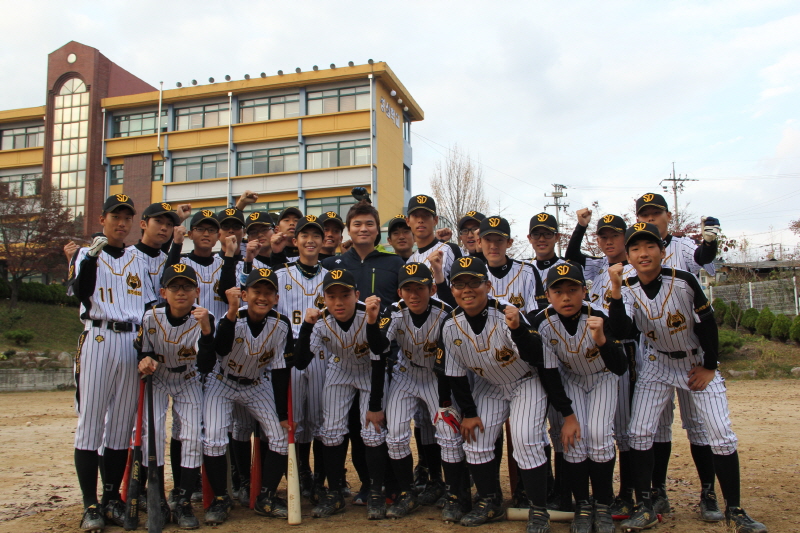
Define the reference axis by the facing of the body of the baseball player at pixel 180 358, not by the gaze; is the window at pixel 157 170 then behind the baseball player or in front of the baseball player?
behind

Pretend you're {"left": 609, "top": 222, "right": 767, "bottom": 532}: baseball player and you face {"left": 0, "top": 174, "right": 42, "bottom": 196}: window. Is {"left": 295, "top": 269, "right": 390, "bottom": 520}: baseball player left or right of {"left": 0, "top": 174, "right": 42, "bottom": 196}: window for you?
left

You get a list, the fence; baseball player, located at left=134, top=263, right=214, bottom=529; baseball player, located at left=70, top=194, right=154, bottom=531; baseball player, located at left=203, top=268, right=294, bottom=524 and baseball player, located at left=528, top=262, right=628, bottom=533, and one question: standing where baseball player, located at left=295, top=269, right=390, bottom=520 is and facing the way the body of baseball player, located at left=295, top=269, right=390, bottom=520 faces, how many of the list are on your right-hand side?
3

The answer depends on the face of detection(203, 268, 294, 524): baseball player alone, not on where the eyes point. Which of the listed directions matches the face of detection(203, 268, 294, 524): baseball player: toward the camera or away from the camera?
toward the camera

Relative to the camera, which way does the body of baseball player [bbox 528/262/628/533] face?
toward the camera

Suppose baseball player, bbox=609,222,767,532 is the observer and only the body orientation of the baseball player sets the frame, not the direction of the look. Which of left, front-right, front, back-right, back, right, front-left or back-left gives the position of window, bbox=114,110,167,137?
back-right

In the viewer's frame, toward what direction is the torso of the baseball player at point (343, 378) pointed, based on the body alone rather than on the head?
toward the camera

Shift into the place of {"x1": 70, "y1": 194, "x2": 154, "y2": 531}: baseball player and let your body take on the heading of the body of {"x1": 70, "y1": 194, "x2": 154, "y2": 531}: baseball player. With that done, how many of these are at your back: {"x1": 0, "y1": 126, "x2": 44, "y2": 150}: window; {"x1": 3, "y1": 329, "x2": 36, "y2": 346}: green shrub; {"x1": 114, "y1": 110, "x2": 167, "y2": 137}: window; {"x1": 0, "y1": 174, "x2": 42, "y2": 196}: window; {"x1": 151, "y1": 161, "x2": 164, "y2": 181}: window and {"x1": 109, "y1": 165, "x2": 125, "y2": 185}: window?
6

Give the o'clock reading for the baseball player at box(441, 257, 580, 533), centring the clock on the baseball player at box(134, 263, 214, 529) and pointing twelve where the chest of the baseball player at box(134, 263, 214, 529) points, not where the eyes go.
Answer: the baseball player at box(441, 257, 580, 533) is roughly at 10 o'clock from the baseball player at box(134, 263, 214, 529).

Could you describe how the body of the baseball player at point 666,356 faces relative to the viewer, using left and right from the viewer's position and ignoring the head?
facing the viewer

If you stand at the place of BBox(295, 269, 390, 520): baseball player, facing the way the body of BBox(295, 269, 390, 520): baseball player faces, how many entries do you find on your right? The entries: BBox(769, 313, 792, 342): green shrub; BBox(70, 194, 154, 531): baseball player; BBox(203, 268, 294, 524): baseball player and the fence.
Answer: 2

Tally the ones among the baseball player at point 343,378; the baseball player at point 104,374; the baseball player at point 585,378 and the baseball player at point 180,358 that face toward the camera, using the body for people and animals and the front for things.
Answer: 4

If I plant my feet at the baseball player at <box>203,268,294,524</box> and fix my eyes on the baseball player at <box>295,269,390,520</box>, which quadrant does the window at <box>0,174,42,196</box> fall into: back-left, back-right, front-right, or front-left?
back-left

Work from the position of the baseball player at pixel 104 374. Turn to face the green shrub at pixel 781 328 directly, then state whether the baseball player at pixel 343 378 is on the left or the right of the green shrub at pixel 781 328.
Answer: right
